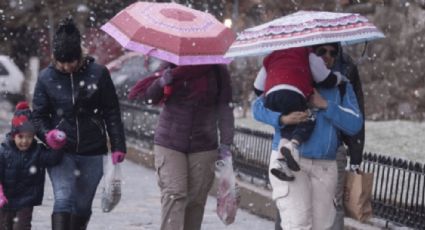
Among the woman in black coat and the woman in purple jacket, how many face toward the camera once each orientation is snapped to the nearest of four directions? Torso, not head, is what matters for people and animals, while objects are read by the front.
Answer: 2

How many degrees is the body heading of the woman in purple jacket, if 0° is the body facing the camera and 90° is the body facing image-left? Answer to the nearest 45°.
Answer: approximately 0°

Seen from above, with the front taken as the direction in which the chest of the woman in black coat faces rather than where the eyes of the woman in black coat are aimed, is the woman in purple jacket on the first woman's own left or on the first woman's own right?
on the first woman's own left

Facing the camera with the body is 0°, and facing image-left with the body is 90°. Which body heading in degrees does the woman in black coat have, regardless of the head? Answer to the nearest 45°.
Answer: approximately 0°

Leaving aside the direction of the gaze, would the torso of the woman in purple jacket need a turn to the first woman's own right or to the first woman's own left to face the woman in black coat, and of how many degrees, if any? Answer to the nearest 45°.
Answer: approximately 90° to the first woman's own right
